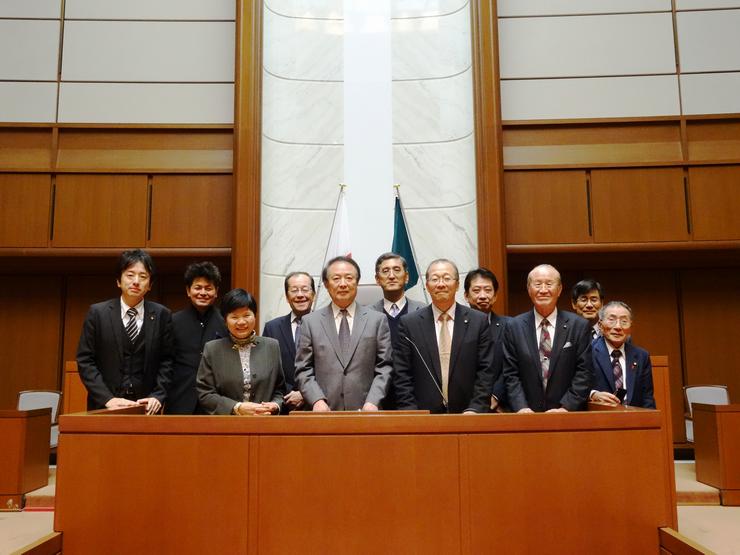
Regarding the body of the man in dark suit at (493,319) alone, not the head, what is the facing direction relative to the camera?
toward the camera

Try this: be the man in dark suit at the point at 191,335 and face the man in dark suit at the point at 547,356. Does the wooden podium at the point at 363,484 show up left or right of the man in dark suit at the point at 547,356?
right

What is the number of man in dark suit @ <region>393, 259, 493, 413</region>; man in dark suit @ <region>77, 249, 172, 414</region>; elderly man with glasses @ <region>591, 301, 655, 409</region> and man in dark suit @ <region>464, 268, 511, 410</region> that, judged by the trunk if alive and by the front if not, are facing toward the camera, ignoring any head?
4

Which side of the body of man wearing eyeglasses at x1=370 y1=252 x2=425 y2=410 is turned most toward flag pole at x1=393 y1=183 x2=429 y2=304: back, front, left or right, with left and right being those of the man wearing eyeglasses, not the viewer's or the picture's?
back

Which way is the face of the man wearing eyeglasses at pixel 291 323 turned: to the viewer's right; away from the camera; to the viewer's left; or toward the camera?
toward the camera

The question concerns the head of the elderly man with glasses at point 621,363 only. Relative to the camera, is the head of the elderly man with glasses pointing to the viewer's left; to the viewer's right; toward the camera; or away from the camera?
toward the camera

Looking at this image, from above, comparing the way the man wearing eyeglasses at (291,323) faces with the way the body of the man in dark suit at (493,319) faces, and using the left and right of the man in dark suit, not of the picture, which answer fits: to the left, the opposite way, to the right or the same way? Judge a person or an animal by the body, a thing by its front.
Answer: the same way

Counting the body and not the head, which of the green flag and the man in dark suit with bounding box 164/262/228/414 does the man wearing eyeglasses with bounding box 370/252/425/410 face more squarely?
the man in dark suit

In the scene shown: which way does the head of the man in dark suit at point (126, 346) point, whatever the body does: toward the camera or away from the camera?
toward the camera

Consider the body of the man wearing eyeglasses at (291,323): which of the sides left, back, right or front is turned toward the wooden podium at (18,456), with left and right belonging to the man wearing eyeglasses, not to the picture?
right

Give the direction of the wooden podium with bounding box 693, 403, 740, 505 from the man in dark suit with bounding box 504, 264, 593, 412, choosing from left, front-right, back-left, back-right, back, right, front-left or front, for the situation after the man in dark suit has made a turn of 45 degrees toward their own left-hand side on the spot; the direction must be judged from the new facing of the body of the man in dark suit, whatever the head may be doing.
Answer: left

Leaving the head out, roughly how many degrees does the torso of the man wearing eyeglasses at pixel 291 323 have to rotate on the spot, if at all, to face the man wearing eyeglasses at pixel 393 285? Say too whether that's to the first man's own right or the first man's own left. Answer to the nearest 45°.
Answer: approximately 90° to the first man's own left

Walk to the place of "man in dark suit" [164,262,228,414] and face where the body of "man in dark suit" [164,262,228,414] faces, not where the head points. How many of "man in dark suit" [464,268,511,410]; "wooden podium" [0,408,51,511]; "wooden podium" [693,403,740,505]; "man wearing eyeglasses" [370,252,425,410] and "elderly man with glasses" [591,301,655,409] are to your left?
4

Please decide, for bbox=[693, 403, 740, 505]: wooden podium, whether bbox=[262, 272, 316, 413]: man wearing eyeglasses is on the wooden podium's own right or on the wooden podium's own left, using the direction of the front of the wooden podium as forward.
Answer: on the wooden podium's own right

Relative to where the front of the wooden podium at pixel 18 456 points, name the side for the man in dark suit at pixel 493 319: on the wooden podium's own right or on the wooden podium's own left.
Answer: on the wooden podium's own left

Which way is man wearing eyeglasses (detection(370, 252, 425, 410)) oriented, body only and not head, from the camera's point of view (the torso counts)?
toward the camera
